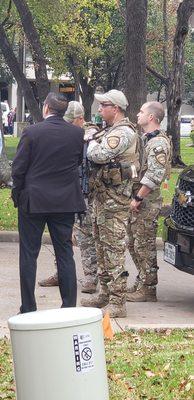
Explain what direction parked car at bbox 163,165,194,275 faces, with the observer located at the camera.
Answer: facing the viewer and to the left of the viewer

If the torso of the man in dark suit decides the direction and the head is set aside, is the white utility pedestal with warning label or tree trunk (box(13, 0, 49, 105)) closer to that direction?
the tree trunk

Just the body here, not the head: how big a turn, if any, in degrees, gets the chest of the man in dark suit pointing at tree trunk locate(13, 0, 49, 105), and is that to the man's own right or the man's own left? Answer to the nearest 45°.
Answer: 0° — they already face it

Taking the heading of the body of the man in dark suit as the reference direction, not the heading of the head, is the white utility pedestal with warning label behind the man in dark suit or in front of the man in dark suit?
behind

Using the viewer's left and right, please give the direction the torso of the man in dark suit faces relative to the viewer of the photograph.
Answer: facing away from the viewer

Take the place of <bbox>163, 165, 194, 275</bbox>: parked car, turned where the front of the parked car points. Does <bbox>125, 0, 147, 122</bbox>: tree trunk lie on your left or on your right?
on your right

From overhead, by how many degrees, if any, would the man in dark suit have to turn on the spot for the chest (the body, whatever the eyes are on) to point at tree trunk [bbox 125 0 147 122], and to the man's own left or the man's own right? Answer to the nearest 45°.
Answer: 0° — they already face it

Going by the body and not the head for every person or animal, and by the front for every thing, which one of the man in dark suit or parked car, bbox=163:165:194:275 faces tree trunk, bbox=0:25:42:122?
the man in dark suit

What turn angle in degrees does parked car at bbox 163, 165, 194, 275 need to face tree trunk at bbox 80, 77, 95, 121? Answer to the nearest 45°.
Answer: approximately 135° to its right

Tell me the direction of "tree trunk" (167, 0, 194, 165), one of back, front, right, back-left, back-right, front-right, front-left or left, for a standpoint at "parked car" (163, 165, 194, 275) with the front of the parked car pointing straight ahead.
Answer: back-right

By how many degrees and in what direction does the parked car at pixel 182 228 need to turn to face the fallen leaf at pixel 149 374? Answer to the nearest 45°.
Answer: approximately 45° to its left

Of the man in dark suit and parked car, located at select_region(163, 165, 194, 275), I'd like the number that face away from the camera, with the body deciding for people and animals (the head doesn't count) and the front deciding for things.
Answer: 1

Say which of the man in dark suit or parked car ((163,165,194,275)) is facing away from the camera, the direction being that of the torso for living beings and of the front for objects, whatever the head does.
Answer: the man in dark suit

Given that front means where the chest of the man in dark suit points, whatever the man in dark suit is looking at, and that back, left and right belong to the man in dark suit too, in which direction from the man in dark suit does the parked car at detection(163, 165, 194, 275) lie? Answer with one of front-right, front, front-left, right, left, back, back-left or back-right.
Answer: front-right
